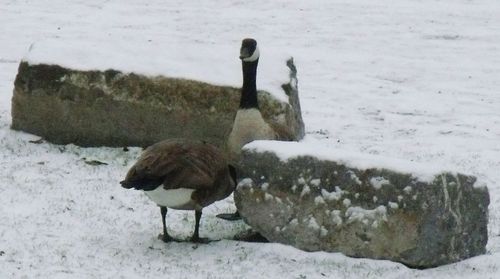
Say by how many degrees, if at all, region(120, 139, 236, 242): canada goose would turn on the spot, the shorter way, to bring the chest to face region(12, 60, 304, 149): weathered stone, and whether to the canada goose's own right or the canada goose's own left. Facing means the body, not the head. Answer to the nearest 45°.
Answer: approximately 45° to the canada goose's own left

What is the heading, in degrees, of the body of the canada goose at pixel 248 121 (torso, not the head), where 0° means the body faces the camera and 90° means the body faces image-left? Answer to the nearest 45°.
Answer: approximately 45°

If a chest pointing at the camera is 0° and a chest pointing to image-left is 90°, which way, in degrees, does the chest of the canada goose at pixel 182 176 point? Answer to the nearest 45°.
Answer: approximately 225°

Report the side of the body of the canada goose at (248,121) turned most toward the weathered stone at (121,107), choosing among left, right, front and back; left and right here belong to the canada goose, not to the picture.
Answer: right

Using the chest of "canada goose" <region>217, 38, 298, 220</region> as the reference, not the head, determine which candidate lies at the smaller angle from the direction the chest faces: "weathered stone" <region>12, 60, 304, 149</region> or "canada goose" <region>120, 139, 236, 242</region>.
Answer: the canada goose

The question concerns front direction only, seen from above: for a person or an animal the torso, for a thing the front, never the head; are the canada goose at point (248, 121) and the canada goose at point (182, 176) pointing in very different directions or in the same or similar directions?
very different directions

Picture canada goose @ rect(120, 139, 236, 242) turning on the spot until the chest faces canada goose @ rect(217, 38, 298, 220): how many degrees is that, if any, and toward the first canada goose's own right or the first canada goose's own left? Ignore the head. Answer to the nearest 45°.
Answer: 0° — it already faces it

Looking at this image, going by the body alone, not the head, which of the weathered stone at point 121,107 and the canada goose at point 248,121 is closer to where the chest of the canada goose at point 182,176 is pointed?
the canada goose
